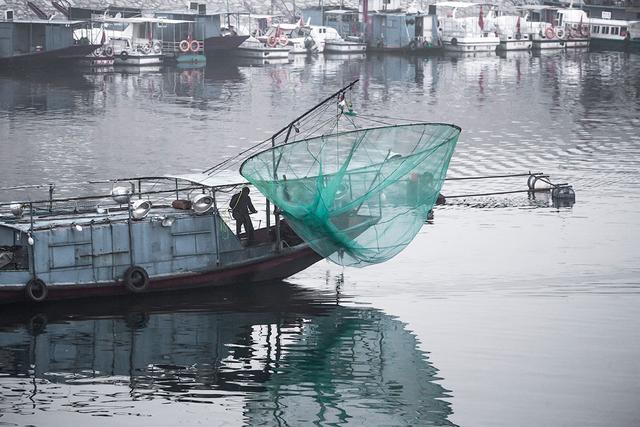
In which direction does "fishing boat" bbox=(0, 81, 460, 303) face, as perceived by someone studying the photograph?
facing to the right of the viewer
